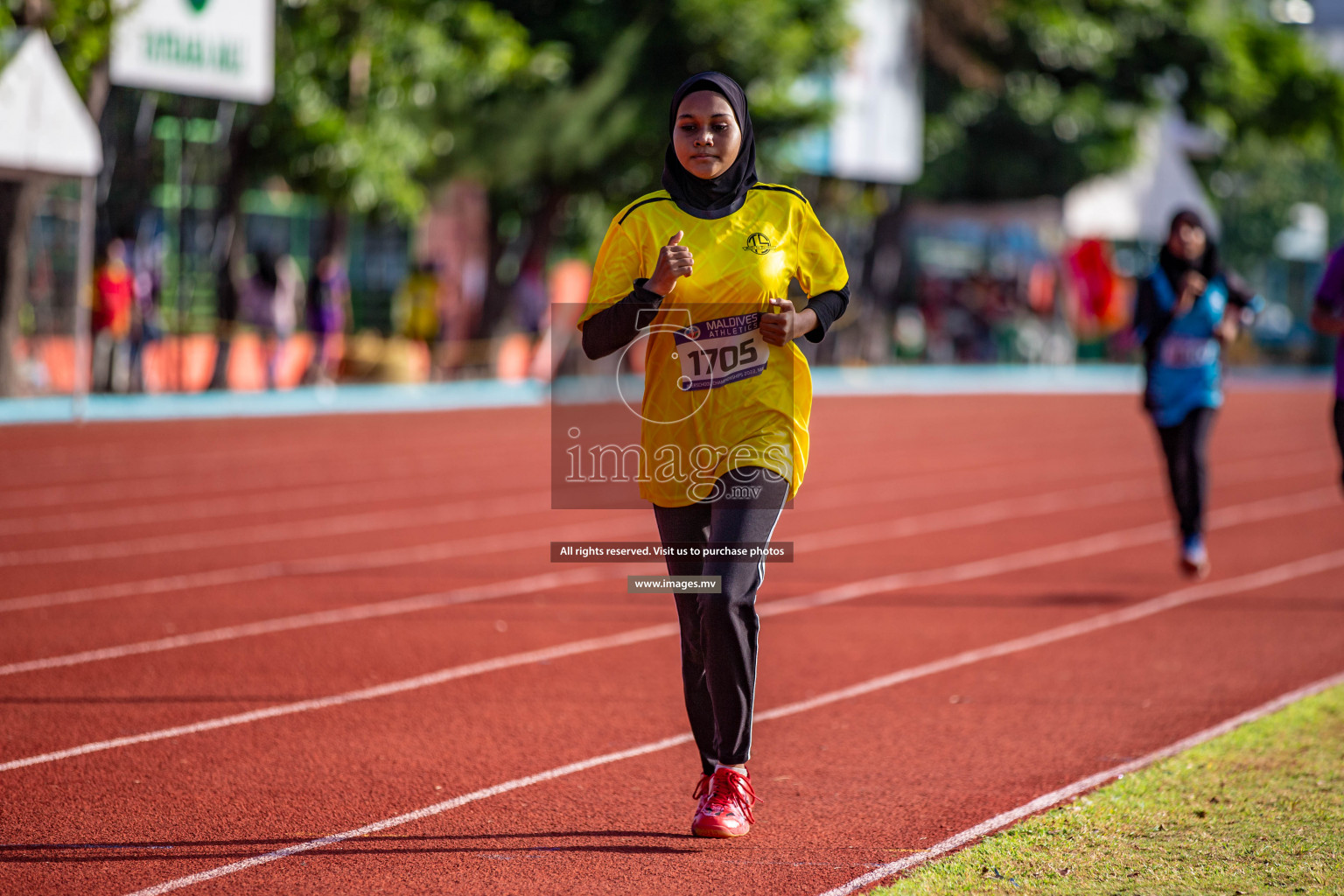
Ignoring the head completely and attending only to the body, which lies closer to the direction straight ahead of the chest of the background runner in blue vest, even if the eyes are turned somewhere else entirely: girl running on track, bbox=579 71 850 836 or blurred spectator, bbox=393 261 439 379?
the girl running on track

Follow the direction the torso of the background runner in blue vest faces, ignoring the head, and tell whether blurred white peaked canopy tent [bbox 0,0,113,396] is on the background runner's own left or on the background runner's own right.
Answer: on the background runner's own right

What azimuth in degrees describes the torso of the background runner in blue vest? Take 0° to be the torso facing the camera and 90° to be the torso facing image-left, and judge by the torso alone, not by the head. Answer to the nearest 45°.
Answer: approximately 0°

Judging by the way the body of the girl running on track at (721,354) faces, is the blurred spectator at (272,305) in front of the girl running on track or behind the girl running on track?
behind

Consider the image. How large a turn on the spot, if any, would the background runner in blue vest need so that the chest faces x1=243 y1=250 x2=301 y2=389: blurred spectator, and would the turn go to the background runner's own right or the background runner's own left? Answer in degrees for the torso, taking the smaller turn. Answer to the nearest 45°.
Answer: approximately 135° to the background runner's own right

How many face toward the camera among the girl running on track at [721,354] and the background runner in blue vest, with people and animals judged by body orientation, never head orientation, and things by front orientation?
2

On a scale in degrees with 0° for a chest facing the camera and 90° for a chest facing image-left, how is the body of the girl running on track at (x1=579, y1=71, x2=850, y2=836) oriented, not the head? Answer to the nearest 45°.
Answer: approximately 0°
